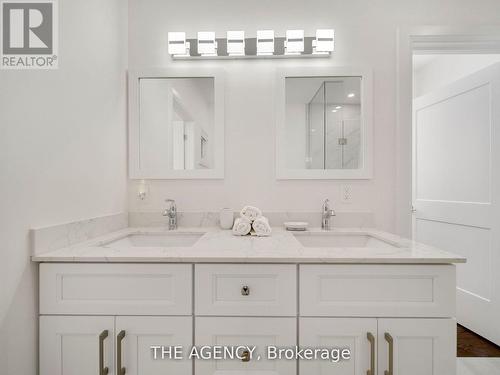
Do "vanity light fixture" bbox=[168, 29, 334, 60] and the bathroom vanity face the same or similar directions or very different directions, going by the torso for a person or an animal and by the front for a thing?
same or similar directions

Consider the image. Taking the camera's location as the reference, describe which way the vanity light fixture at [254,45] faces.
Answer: facing the viewer

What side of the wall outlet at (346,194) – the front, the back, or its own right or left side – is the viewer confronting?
front

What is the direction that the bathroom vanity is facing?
toward the camera

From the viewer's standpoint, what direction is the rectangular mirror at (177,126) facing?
toward the camera

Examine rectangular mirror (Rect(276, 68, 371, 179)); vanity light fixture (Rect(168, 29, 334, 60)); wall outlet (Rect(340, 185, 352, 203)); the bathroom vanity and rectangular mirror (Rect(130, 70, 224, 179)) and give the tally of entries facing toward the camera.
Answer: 5
